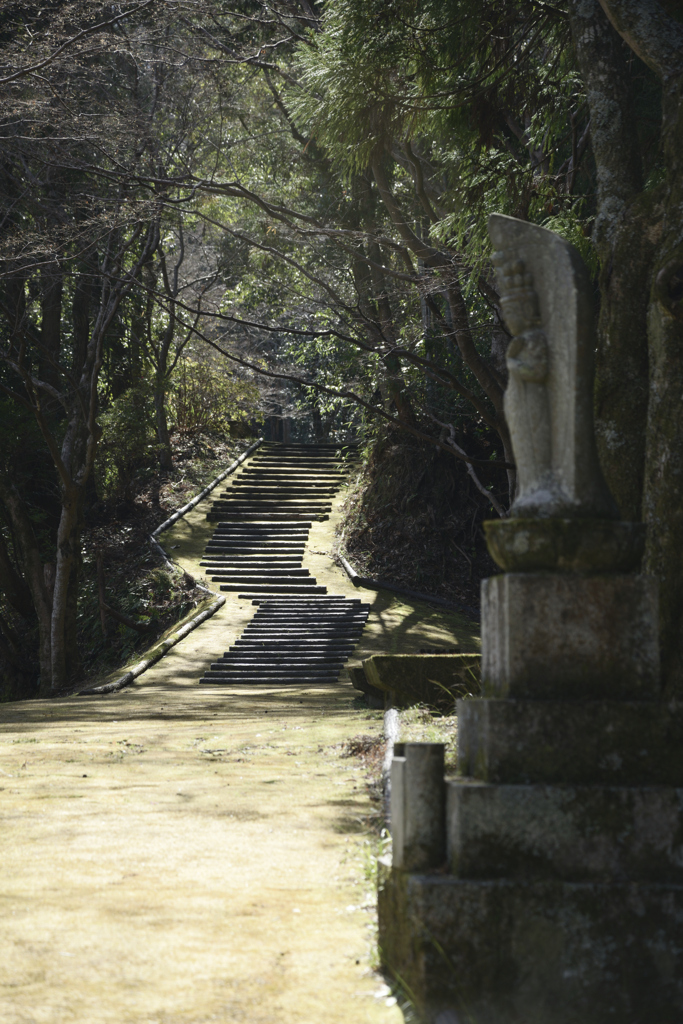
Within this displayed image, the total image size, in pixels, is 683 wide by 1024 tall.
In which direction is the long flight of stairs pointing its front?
toward the camera

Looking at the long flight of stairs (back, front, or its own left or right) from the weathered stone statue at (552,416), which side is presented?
front

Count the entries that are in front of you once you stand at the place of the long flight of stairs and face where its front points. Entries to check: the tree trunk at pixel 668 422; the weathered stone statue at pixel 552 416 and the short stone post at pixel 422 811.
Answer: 3

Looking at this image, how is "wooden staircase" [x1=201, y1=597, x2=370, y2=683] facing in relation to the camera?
toward the camera

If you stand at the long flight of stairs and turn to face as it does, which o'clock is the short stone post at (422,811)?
The short stone post is roughly at 12 o'clock from the long flight of stairs.

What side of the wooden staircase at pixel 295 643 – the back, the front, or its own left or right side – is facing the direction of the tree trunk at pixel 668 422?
front

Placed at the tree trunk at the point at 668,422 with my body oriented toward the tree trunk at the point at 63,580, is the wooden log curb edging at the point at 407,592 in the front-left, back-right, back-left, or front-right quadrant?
front-right

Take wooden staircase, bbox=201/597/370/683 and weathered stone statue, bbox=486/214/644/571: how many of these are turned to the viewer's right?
0

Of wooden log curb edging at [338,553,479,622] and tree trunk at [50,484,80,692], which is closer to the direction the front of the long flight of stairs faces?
the tree trunk

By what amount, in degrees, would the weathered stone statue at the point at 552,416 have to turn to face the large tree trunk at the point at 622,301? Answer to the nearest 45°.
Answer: approximately 135° to its right

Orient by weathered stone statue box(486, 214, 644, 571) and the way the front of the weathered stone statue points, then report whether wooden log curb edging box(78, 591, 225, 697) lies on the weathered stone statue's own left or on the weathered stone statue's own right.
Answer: on the weathered stone statue's own right

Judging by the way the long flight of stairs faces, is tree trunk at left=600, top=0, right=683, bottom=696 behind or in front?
in front
